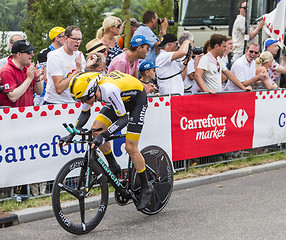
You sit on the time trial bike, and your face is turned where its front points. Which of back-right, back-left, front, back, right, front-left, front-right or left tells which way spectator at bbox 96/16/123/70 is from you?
back-right

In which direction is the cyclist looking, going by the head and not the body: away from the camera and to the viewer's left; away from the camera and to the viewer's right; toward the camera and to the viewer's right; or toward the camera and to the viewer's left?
toward the camera and to the viewer's left

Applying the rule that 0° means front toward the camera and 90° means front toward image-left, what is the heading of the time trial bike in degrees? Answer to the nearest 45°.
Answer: approximately 45°

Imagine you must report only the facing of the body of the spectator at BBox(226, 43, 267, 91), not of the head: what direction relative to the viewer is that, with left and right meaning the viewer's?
facing the viewer and to the right of the viewer

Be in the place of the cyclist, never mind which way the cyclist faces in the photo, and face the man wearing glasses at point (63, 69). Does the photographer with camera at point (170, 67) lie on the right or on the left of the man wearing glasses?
right

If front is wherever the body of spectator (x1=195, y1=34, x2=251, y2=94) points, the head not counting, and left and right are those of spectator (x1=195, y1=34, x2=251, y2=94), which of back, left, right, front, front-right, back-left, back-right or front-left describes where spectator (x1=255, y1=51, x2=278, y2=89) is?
left

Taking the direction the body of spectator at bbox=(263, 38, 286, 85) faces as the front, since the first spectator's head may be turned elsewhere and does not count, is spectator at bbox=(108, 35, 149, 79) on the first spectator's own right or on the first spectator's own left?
on the first spectator's own right
